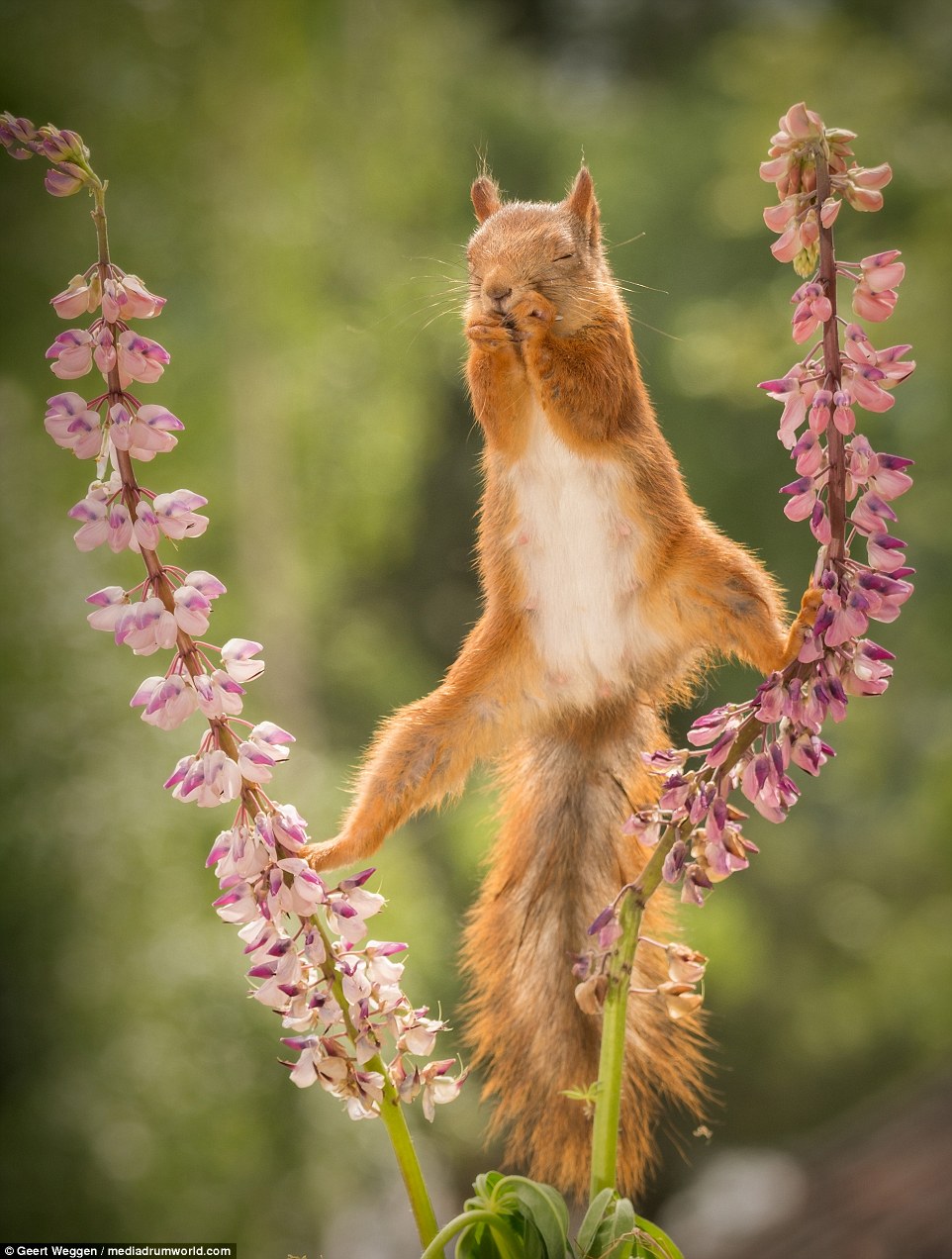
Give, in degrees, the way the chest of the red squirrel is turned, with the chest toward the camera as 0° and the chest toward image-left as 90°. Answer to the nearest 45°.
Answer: approximately 0°
